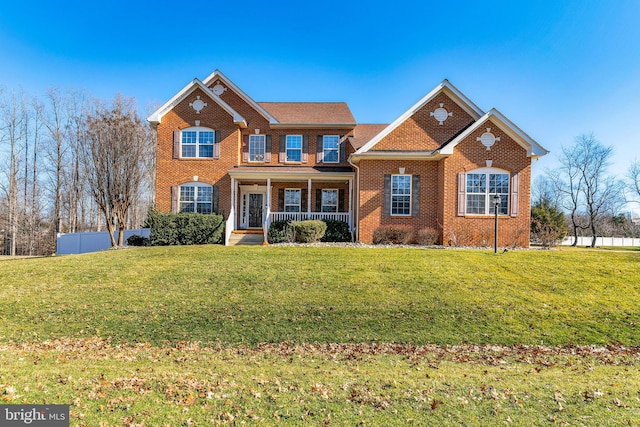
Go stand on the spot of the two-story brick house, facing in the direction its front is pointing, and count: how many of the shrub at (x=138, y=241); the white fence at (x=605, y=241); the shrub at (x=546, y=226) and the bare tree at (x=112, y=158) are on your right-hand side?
2

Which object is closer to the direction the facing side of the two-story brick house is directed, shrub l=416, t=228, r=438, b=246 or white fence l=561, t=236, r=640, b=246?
the shrub

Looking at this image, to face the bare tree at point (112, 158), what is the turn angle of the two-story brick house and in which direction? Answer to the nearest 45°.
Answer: approximately 90° to its right

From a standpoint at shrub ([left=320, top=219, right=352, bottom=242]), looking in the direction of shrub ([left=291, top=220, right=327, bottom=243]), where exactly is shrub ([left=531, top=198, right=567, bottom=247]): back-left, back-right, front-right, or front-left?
back-left

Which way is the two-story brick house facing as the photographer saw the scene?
facing the viewer

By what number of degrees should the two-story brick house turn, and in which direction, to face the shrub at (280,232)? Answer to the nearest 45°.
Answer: approximately 45° to its right

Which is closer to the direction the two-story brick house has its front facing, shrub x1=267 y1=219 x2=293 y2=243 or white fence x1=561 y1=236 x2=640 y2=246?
the shrub

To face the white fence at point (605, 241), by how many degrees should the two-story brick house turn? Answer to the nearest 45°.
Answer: approximately 135° to its left

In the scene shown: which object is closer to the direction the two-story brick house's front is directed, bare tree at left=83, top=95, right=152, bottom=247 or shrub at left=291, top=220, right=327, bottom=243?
the shrub

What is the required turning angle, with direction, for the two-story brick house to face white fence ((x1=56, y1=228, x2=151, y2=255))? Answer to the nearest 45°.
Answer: approximately 90° to its right

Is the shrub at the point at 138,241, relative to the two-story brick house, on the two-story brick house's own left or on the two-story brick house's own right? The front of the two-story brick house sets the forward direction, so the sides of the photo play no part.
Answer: on the two-story brick house's own right
